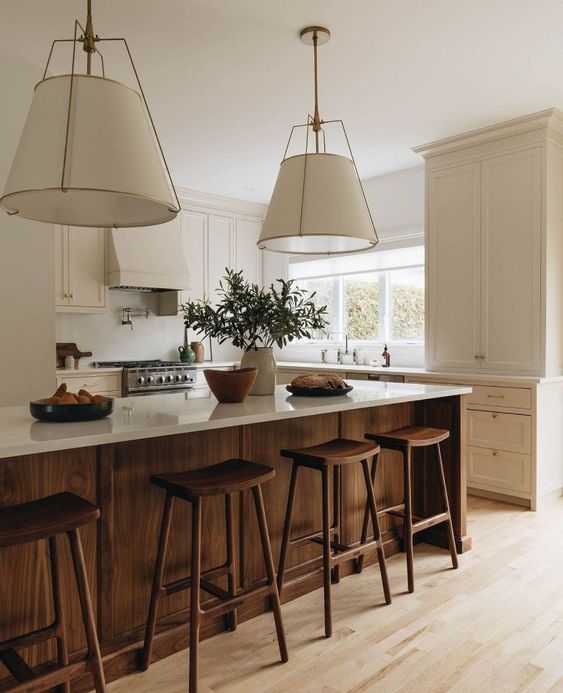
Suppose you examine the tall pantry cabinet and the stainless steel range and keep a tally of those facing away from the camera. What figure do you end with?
0

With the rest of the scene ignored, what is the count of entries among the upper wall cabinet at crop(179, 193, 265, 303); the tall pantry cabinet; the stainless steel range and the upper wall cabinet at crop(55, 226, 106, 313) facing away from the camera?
0

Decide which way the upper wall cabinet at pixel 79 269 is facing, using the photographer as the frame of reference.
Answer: facing the viewer

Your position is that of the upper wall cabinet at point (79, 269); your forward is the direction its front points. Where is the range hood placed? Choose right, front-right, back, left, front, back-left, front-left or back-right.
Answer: left

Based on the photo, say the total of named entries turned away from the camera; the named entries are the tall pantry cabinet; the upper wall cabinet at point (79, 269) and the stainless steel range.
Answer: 0

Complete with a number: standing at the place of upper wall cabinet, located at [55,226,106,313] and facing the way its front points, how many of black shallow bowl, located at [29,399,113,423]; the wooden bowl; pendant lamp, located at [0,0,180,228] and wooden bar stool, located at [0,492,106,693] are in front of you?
4

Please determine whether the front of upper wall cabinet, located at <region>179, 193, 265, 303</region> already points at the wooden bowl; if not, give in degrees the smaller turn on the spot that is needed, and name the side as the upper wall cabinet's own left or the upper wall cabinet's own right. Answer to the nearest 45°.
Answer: approximately 45° to the upper wall cabinet's own right

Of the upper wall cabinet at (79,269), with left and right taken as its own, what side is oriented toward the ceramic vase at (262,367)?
front

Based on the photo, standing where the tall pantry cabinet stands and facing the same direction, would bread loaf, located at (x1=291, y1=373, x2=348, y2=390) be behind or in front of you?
in front

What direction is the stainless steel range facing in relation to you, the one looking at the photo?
facing the viewer and to the right of the viewer

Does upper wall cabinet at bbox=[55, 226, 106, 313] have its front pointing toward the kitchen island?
yes

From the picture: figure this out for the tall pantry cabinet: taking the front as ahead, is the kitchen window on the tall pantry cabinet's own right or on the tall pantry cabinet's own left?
on the tall pantry cabinet's own right

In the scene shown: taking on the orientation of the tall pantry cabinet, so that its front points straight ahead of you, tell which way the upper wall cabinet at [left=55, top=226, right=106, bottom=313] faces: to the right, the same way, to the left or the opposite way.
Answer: to the left

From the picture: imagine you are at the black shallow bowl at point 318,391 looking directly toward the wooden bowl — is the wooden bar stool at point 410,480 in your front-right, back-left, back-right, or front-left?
back-left

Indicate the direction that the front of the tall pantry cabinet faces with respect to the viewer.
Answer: facing the viewer and to the left of the viewer

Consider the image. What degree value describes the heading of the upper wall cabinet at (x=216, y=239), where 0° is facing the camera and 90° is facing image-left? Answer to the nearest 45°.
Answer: approximately 315°
